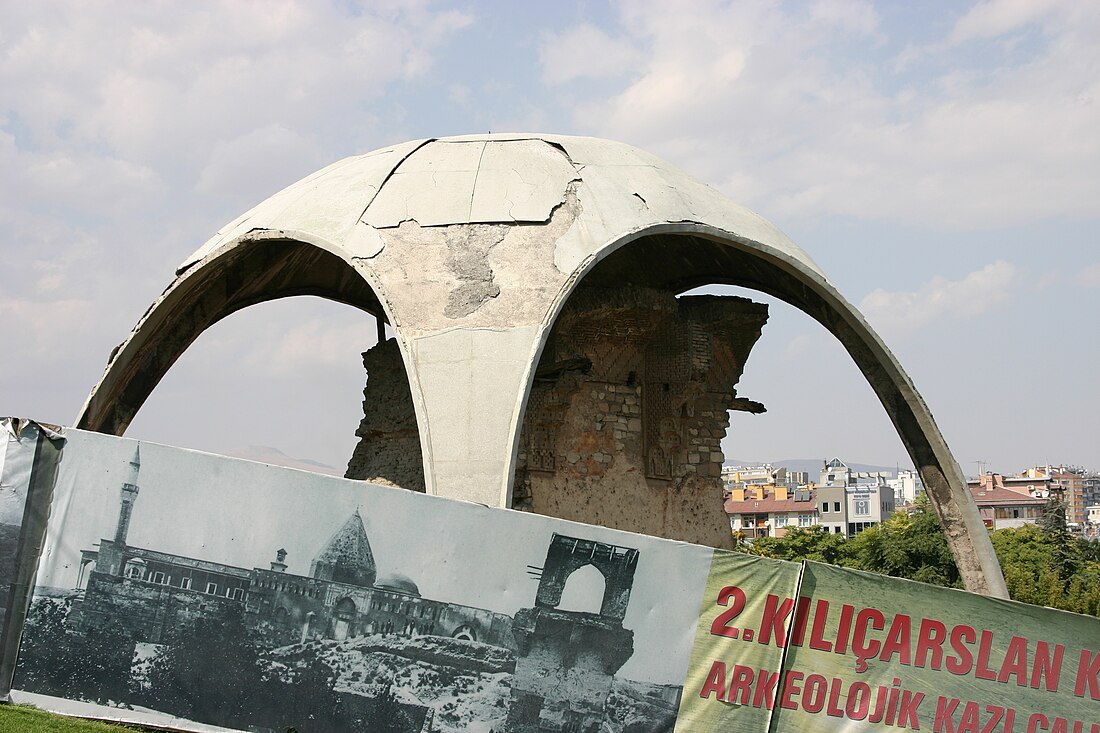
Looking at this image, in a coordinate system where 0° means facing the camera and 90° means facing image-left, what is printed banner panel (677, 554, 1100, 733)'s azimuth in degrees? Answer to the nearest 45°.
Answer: approximately 0°

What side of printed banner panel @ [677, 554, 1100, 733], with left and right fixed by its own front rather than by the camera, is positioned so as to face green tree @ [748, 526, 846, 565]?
back

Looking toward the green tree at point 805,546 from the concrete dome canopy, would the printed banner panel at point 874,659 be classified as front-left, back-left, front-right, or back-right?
back-right

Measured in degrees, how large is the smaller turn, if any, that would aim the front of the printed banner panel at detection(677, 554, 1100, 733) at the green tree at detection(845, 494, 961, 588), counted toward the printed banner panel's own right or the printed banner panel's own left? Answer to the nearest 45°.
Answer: approximately 180°

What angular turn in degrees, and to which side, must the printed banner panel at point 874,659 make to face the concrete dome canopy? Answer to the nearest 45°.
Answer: approximately 135° to its right
